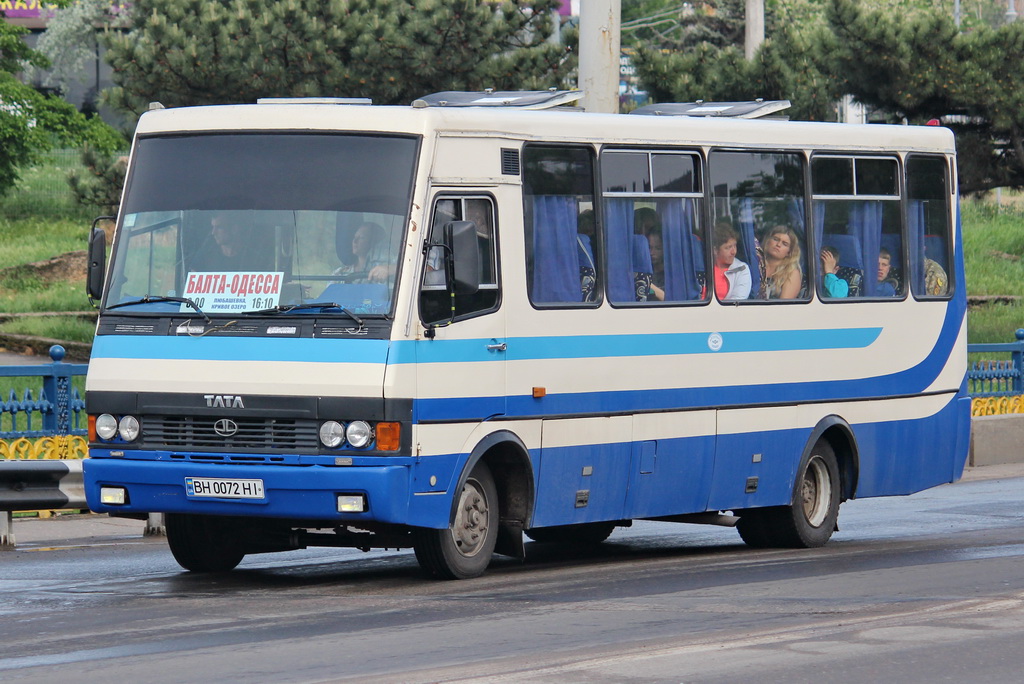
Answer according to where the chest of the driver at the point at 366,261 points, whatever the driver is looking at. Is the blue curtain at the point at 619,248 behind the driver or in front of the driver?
behind

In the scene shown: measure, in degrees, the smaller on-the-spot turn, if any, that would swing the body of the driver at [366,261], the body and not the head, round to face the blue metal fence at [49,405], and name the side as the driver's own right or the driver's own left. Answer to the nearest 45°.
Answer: approximately 90° to the driver's own right

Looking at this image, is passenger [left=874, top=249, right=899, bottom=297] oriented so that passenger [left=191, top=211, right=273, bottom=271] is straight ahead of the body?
yes

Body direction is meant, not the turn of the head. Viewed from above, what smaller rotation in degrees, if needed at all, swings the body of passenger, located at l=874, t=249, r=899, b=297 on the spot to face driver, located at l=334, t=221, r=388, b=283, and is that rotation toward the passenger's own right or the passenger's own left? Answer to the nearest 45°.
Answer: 0° — they already face them

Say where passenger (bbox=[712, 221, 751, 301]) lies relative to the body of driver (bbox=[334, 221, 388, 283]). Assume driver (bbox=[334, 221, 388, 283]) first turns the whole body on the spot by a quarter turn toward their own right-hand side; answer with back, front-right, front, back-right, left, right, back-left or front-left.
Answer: right
